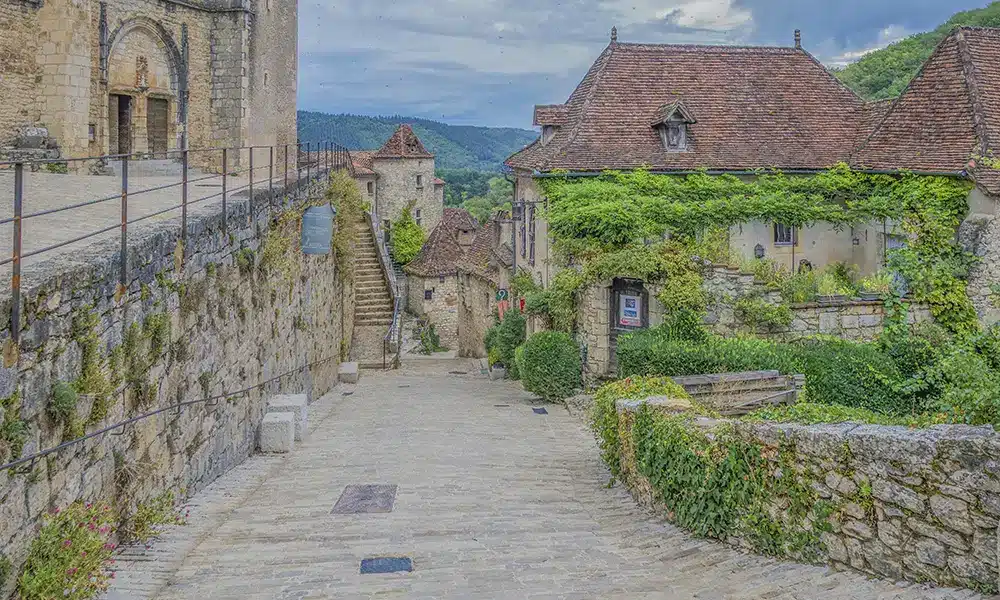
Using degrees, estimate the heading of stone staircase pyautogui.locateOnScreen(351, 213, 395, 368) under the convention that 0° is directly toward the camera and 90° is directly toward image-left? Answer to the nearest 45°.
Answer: approximately 0°

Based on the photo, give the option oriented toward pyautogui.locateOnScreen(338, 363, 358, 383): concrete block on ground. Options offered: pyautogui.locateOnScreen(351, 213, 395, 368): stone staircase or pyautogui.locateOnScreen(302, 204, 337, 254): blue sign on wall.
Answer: the stone staircase

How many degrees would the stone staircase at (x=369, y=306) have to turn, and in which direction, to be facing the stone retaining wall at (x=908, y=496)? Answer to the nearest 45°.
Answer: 0° — it already faces it

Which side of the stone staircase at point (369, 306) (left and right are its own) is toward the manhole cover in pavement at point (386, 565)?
front

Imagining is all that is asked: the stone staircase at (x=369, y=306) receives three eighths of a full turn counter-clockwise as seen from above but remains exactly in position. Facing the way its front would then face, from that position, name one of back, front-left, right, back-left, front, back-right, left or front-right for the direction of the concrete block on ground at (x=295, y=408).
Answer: back-right

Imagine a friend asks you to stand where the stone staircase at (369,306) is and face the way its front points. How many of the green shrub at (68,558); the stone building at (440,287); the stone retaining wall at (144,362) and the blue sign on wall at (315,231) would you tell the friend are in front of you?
3

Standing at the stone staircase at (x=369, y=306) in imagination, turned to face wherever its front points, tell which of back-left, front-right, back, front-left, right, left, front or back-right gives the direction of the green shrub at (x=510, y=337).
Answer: front-left

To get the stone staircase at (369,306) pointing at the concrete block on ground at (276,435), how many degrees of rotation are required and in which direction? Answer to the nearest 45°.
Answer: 0° — it already faces it
